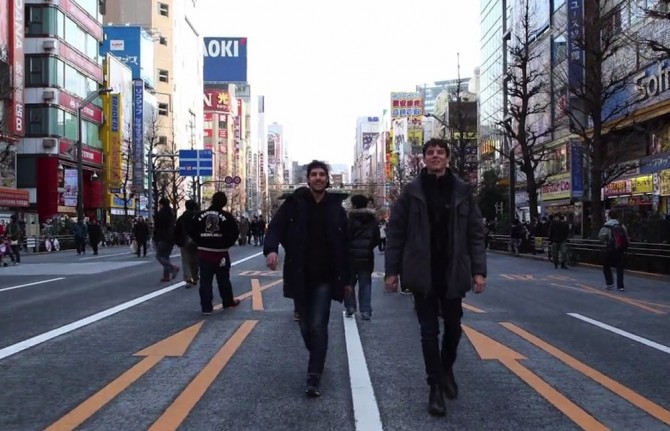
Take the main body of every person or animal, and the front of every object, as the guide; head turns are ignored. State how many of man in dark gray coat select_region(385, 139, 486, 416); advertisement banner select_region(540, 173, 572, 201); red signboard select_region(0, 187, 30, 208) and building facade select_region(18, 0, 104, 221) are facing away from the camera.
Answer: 0

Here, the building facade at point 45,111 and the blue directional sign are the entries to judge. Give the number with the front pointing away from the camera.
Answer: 0

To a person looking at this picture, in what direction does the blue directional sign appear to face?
facing the viewer

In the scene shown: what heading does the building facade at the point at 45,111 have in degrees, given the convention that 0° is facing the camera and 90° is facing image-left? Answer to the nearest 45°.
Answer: approximately 315°

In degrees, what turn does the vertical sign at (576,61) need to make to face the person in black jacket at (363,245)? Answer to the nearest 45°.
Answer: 0° — it already faces them

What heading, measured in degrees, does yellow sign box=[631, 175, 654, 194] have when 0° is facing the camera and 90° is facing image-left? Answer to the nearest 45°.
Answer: approximately 45°

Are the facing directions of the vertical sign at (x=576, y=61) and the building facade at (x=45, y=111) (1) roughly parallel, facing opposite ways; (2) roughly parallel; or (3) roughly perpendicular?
roughly perpendicular

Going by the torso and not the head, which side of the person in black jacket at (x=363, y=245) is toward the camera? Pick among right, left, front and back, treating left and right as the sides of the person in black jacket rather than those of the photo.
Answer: back

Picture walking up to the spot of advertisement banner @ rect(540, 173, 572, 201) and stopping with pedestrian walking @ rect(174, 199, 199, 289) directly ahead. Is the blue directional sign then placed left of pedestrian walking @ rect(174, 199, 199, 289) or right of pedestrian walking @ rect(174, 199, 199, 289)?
right

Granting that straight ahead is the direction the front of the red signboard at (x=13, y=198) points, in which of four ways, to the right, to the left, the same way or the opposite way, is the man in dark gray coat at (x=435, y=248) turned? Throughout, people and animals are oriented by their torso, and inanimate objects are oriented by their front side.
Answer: to the right

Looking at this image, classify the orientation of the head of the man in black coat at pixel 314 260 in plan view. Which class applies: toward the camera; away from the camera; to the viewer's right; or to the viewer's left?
toward the camera

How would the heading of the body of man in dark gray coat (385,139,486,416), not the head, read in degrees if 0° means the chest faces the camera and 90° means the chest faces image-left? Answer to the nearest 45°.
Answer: approximately 0°

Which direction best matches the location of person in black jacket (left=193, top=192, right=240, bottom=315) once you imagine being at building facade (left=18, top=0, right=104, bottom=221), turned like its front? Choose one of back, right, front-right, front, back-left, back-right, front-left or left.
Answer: front-right

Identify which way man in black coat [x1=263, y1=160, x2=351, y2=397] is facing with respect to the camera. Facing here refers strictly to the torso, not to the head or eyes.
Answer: toward the camera

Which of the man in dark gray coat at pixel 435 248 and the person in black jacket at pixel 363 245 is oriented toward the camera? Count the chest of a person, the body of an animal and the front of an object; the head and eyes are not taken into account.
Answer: the man in dark gray coat

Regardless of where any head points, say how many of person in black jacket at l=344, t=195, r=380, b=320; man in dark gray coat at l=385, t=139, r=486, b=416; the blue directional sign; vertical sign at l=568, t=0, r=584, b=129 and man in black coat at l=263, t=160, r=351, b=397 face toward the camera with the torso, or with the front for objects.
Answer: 4

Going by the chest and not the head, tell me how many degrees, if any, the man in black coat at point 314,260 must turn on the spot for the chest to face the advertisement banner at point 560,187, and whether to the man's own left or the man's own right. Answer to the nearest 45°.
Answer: approximately 135° to the man's own left

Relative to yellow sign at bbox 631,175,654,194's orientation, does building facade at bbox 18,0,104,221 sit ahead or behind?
ahead

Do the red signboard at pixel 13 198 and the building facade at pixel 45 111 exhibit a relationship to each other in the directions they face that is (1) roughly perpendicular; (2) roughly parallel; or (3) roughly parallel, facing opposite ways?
roughly parallel

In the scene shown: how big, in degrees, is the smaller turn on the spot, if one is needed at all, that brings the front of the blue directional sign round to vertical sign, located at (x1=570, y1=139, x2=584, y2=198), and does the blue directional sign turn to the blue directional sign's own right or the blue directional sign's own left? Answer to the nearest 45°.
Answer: approximately 45° to the blue directional sign's own left

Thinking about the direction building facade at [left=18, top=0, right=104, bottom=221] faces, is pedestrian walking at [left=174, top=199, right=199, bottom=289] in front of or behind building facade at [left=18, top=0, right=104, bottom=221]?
in front
